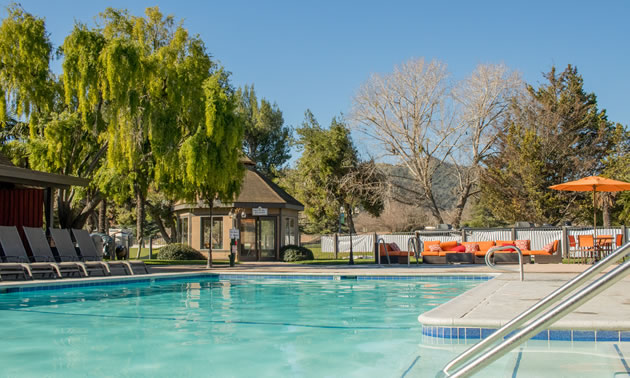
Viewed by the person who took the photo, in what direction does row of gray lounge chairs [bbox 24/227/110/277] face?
facing the viewer and to the right of the viewer

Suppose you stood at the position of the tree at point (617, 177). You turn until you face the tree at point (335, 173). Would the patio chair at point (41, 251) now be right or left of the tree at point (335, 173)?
left

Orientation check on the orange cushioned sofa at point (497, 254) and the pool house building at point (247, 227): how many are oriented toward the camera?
2

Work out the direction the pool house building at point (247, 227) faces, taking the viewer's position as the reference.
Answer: facing the viewer

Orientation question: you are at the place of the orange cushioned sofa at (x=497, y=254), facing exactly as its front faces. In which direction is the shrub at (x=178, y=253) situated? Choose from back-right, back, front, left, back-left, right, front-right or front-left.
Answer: right

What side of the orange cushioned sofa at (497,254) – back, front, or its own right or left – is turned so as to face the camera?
front

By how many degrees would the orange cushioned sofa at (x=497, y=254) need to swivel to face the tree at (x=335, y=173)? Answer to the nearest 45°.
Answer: approximately 135° to its right

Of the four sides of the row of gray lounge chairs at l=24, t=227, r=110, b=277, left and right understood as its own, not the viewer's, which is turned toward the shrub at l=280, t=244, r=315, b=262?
left
